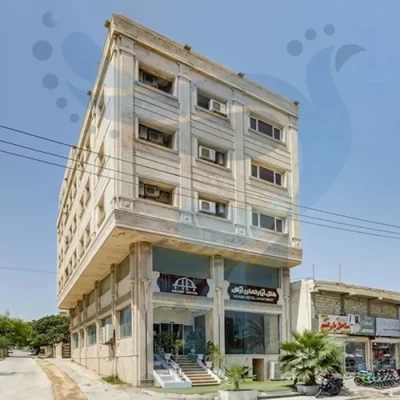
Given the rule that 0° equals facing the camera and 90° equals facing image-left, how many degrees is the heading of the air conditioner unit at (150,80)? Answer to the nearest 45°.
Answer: approximately 315°

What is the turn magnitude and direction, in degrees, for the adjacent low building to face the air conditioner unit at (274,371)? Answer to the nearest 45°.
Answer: approximately 90° to its right

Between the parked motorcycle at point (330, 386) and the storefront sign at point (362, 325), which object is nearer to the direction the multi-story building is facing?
the parked motorcycle
